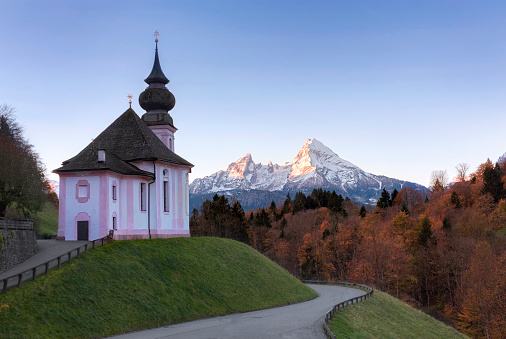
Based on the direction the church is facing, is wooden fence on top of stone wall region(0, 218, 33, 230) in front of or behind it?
in front

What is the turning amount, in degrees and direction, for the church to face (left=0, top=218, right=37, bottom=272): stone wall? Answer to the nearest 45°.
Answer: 0° — it already faces it

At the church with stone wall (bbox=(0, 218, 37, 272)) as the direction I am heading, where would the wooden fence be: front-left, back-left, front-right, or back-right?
front-left

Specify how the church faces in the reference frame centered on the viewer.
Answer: facing the viewer and to the left of the viewer

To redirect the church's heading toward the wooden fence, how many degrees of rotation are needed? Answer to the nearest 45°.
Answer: approximately 45° to its left
